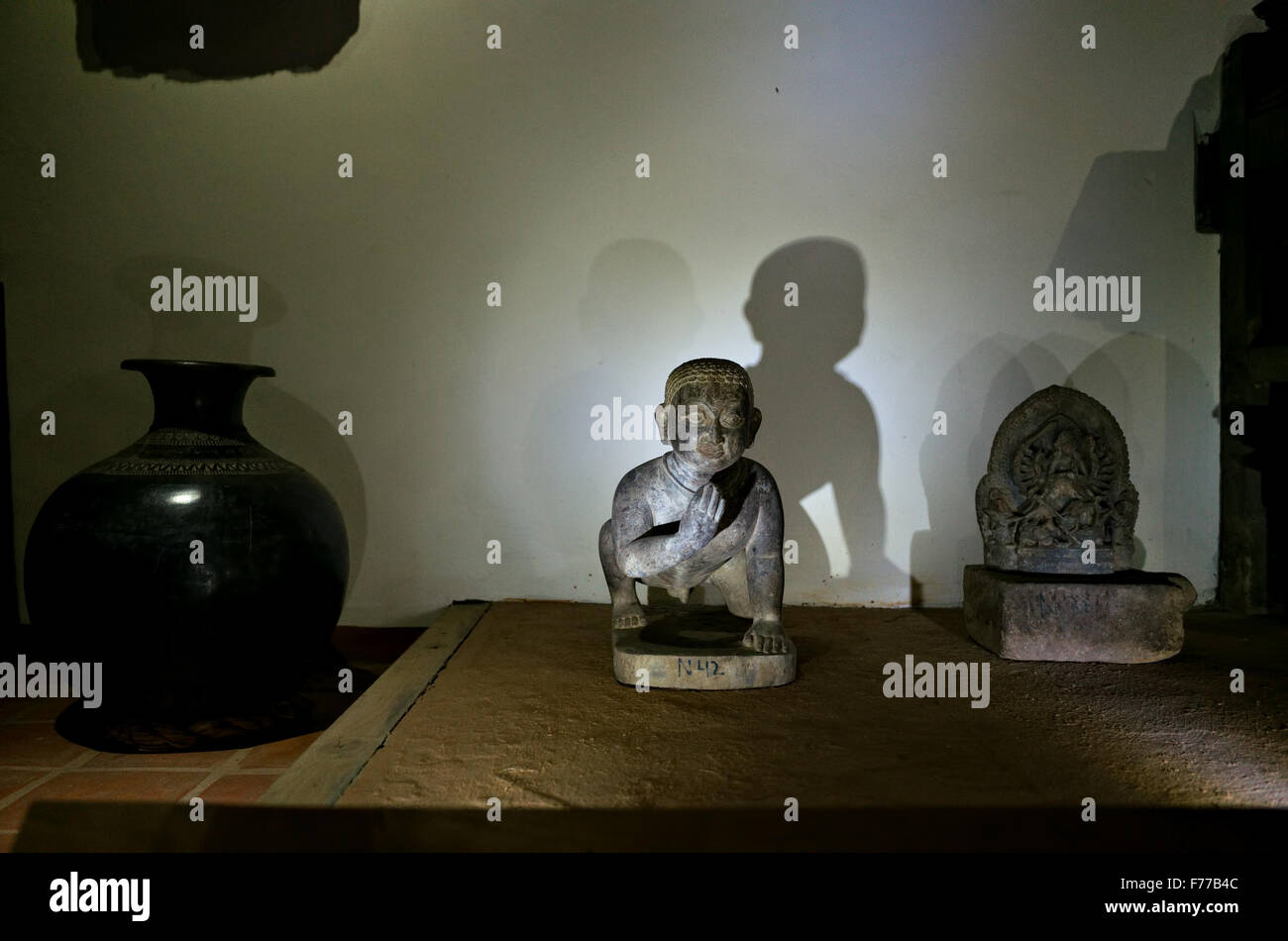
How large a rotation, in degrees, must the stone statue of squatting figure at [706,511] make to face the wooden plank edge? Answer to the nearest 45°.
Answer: approximately 45° to its right

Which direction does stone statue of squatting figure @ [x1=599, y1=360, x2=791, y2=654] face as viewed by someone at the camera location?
facing the viewer
